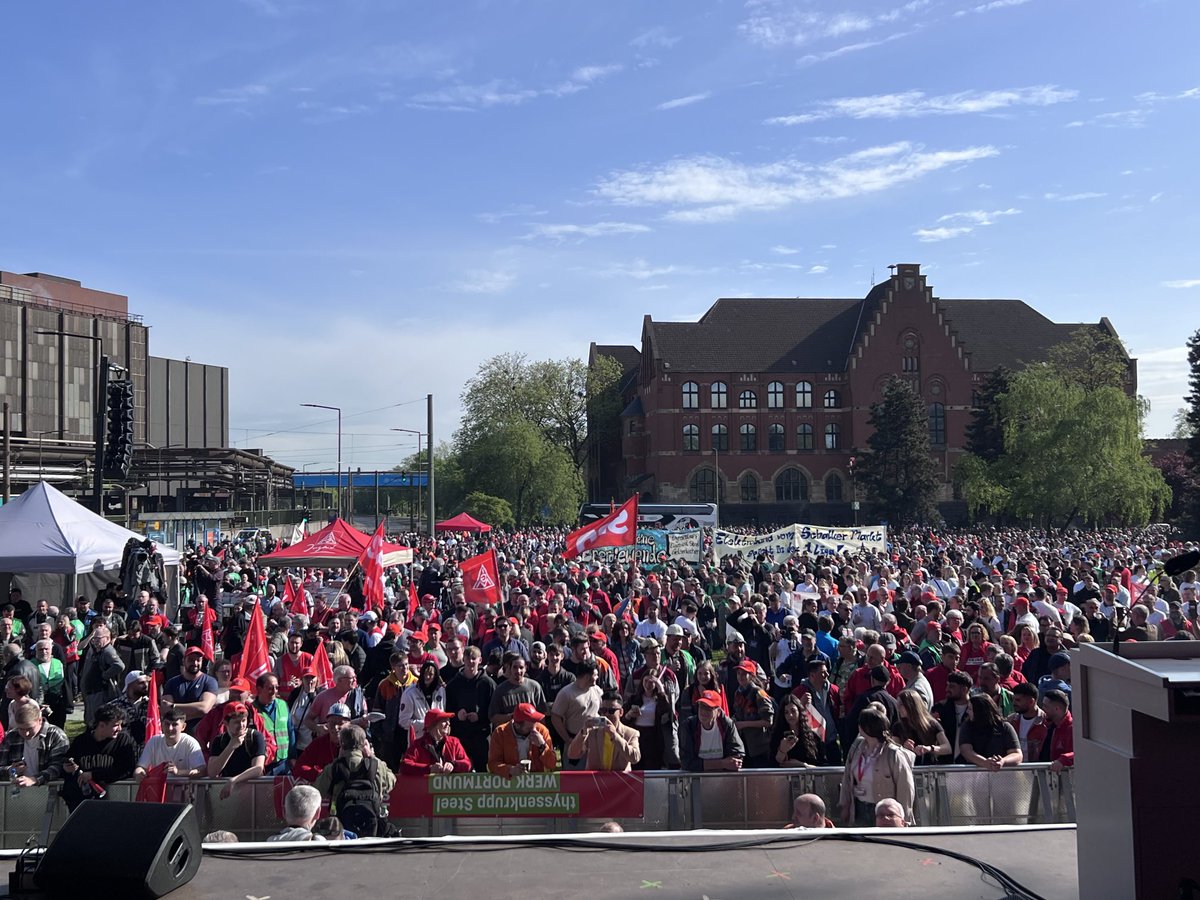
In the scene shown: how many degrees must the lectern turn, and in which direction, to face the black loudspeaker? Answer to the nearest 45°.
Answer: approximately 45° to its left

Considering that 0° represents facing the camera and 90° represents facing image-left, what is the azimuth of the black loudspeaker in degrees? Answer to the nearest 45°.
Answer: approximately 45°

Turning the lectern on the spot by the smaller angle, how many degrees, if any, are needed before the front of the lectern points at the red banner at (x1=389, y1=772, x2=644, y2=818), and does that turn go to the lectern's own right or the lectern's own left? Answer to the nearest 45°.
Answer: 0° — it already faces it

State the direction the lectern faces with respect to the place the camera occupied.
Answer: facing away from the viewer and to the left of the viewer

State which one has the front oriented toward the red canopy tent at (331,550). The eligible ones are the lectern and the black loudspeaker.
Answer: the lectern

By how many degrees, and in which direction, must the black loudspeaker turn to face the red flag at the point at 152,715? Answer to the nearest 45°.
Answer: approximately 135° to its right
